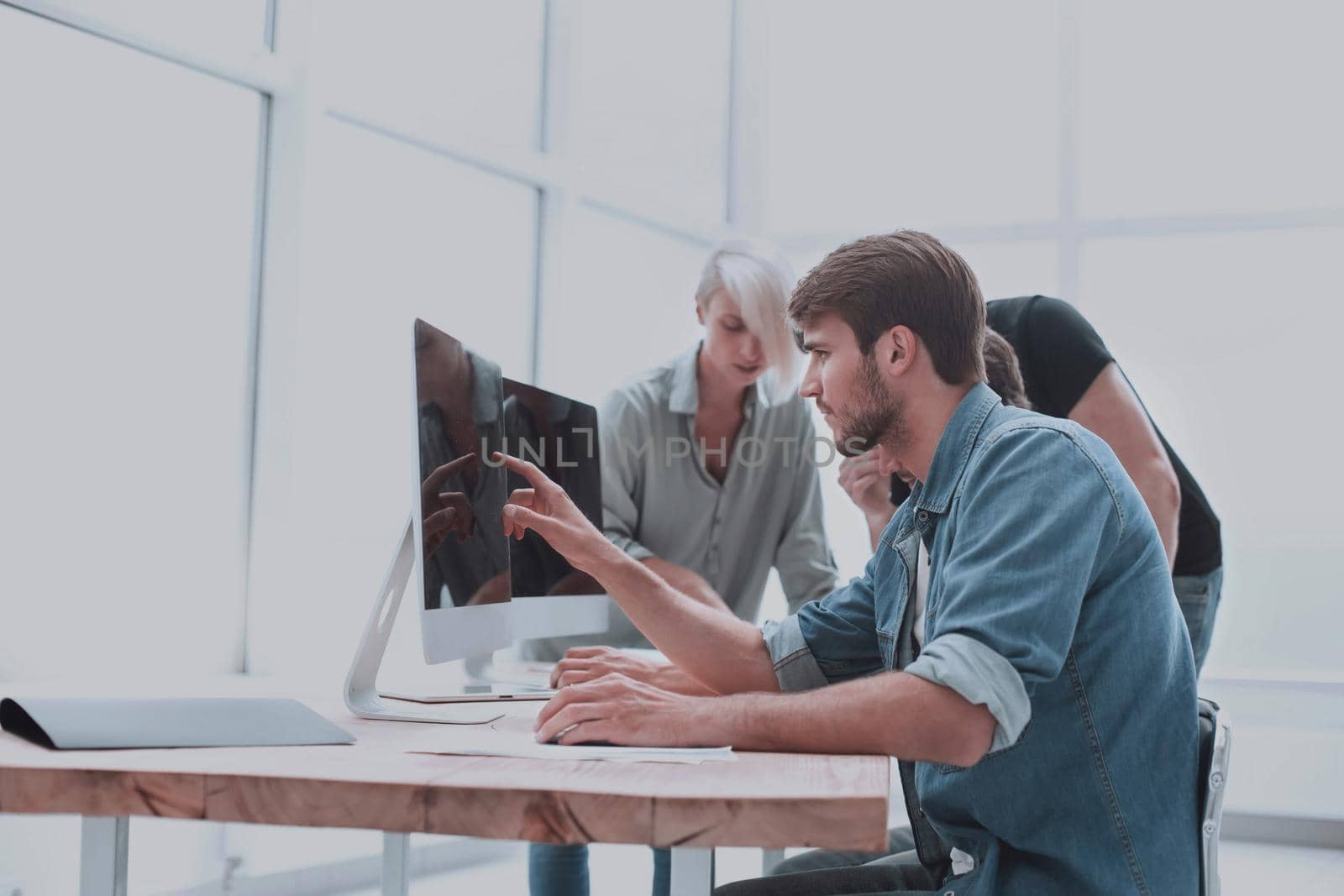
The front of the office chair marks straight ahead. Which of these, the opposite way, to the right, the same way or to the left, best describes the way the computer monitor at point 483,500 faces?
the opposite way

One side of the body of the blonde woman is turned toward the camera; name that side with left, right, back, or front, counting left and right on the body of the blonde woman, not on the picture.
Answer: front

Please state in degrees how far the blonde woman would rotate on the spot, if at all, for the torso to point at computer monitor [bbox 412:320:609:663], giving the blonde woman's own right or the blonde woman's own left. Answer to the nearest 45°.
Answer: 0° — they already face it

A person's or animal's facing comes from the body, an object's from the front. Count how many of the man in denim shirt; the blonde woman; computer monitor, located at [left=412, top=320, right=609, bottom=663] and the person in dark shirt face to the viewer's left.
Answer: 2

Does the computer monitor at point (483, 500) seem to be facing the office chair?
yes

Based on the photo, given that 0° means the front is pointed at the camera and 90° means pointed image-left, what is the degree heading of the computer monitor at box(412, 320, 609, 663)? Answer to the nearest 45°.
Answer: approximately 315°

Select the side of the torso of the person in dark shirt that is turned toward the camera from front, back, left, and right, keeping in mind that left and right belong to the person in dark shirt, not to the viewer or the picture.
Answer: left

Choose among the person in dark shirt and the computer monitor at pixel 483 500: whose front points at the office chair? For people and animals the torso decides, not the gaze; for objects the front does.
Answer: the computer monitor

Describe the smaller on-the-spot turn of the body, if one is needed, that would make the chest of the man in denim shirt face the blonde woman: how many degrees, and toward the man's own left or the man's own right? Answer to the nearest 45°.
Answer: approximately 90° to the man's own right

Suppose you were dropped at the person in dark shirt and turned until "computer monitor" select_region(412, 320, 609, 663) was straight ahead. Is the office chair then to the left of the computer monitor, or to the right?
left

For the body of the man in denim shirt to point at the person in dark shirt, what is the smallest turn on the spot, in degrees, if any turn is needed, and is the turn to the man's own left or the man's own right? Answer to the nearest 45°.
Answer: approximately 90° to the man's own right

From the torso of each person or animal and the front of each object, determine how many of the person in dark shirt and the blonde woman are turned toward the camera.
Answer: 1

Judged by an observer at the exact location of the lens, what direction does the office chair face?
facing to the left of the viewer

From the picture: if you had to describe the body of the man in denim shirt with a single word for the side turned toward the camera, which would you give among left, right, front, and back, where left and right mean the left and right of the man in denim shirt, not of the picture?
left

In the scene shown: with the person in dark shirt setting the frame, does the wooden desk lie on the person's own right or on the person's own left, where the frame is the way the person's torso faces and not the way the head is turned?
on the person's own left

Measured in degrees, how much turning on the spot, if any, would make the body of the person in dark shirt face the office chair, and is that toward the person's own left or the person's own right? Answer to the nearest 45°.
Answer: approximately 90° to the person's own left

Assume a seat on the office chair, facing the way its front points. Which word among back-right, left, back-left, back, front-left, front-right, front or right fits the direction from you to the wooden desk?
front-left

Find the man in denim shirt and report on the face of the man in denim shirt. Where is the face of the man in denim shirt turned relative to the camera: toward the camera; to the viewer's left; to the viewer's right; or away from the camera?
to the viewer's left

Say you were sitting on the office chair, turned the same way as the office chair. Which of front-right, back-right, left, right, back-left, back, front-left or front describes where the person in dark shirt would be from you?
right
